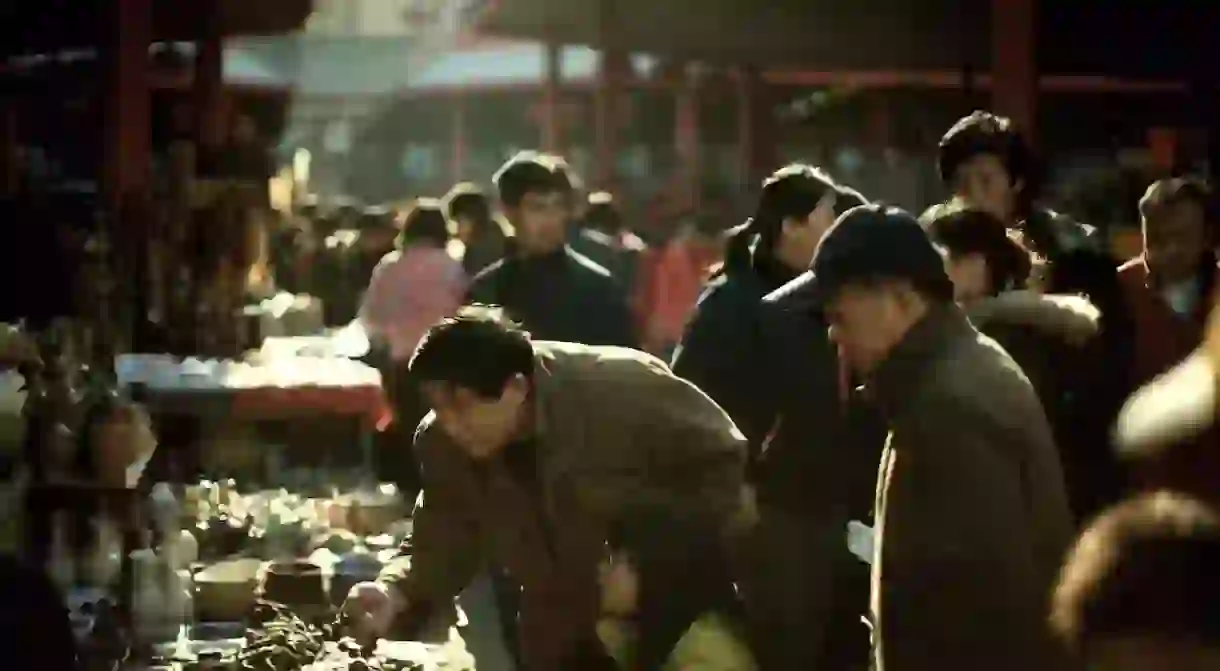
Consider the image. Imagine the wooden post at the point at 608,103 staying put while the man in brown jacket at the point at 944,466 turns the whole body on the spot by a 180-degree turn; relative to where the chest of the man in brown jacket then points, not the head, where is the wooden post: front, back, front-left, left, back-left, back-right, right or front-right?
left

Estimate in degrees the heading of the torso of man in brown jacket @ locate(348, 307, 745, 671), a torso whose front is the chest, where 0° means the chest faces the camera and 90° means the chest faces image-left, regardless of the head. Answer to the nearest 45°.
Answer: approximately 45°

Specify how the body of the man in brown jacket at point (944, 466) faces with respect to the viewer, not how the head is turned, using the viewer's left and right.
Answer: facing to the left of the viewer

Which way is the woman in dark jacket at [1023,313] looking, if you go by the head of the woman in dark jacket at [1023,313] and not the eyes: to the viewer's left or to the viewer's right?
to the viewer's left

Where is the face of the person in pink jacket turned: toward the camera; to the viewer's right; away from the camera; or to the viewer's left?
away from the camera

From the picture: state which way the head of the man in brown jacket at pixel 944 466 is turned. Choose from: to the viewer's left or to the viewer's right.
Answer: to the viewer's left
